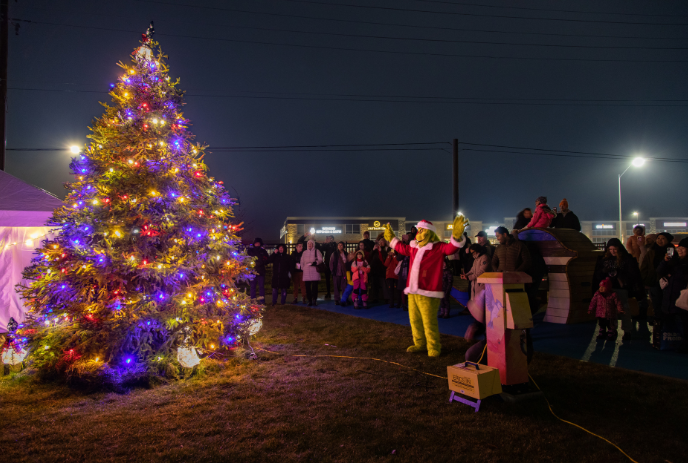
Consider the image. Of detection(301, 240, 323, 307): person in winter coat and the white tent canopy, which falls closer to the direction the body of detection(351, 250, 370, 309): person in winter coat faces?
the white tent canopy

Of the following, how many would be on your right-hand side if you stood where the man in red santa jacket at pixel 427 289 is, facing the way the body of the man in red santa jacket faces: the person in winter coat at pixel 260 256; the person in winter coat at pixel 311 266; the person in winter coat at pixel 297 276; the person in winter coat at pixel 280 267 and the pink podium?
4

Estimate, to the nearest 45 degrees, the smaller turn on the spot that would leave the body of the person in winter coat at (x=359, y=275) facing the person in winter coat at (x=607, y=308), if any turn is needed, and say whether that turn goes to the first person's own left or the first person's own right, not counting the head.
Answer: approximately 45° to the first person's own left

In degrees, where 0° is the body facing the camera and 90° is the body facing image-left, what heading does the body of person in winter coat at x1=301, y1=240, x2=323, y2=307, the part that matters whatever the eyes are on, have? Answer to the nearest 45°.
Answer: approximately 0°

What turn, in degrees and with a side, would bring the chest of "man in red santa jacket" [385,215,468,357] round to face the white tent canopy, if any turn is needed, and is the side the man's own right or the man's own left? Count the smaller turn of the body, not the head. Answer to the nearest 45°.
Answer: approximately 45° to the man's own right

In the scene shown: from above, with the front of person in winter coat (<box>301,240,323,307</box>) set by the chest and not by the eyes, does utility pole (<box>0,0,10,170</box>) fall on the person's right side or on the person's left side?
on the person's right side

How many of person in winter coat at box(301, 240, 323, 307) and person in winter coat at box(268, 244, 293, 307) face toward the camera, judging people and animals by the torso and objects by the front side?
2

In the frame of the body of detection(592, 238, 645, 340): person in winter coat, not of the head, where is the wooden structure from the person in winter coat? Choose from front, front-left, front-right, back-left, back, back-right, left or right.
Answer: right

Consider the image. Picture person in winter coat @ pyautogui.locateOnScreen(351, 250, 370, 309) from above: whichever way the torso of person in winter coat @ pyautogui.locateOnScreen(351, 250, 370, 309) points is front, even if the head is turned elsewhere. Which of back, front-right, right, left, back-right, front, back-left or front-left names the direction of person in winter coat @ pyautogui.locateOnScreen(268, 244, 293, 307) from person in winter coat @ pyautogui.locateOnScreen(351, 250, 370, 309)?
right

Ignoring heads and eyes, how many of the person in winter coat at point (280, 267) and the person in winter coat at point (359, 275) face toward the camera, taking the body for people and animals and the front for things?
2
